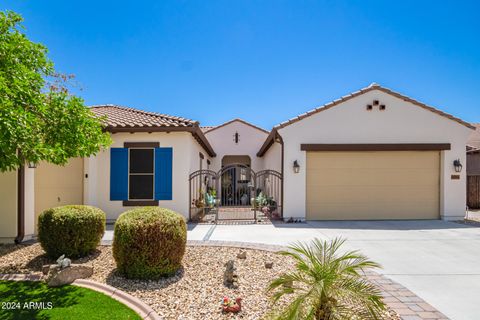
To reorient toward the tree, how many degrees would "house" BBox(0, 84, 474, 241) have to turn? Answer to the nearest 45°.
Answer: approximately 45° to its right

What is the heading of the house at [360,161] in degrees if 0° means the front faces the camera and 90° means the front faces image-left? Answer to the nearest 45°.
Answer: approximately 0°
